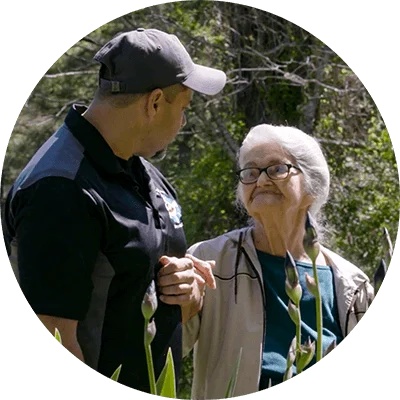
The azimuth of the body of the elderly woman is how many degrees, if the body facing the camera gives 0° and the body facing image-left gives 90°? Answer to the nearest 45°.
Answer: approximately 0°

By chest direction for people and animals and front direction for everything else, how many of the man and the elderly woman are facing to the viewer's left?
0

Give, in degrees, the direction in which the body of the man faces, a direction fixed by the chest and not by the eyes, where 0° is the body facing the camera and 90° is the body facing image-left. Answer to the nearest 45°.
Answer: approximately 315°

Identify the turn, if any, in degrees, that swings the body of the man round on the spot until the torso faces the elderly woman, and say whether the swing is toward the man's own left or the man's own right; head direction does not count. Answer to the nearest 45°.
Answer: approximately 45° to the man's own left

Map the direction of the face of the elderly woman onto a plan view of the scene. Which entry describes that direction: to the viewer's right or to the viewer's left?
to the viewer's left

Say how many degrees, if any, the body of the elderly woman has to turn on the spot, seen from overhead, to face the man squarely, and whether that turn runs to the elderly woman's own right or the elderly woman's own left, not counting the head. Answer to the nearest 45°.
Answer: approximately 45° to the elderly woman's own right
